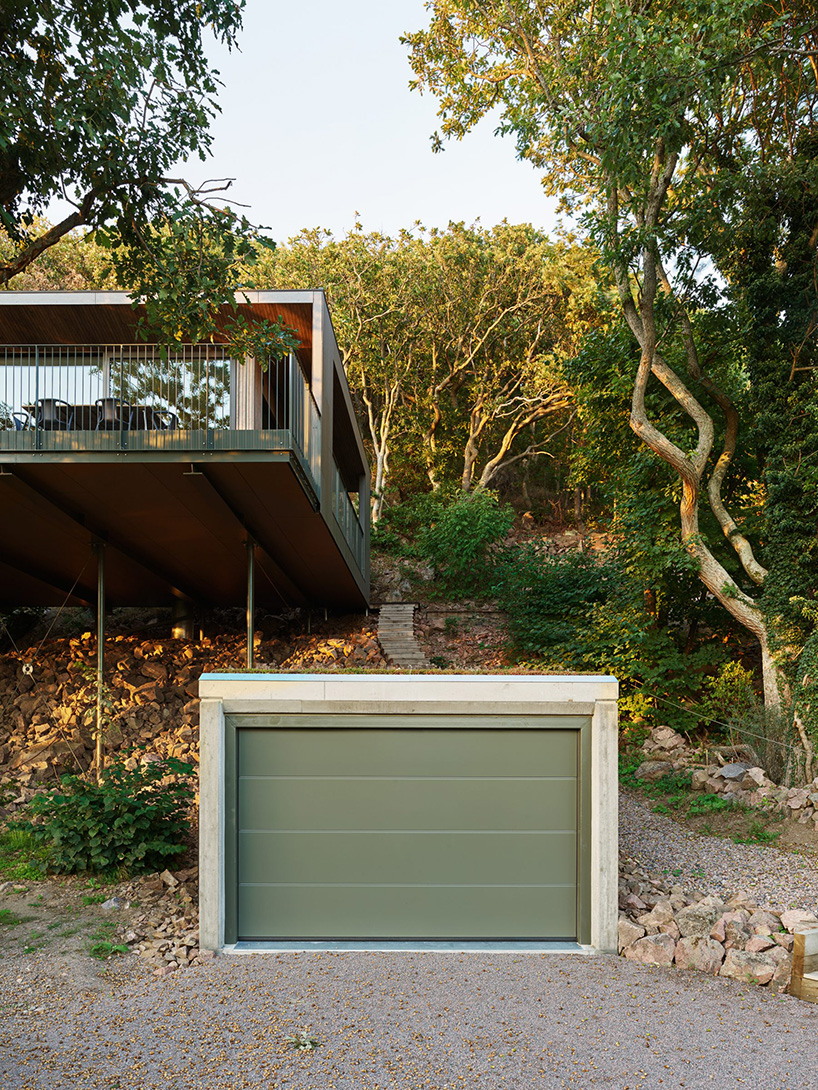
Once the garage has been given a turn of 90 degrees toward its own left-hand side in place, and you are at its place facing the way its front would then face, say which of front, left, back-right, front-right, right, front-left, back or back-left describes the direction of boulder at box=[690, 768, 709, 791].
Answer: front-left

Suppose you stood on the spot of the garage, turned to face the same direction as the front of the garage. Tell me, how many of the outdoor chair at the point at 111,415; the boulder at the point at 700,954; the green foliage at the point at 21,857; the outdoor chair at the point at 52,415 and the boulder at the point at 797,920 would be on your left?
2

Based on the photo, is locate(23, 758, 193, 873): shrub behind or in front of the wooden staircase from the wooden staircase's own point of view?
in front

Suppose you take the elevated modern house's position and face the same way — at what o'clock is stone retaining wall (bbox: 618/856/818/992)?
The stone retaining wall is roughly at 11 o'clock from the elevated modern house.

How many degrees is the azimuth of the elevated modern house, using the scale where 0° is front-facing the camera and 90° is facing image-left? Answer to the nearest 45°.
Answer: approximately 0°

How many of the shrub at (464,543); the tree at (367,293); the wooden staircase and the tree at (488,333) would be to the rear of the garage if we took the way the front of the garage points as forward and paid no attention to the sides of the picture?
4

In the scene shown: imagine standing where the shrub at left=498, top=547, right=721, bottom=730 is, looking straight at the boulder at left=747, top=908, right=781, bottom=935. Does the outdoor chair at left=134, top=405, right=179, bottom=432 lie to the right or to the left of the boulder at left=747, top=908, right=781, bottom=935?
right

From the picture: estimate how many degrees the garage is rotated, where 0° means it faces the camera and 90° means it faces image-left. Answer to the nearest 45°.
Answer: approximately 0°

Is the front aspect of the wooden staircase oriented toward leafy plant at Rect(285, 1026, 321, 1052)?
yes
